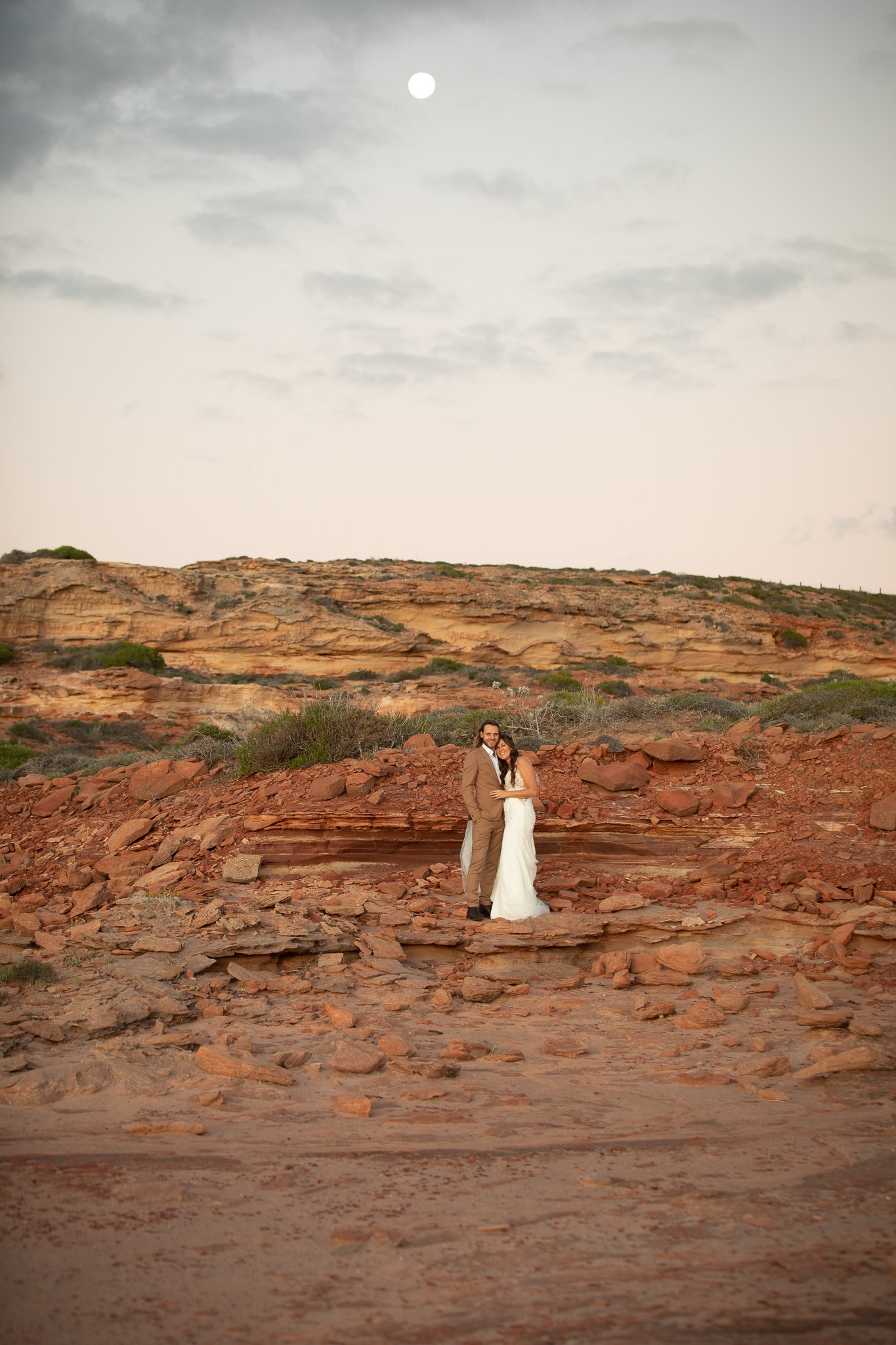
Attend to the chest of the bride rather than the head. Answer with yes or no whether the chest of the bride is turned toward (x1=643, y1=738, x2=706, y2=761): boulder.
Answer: no

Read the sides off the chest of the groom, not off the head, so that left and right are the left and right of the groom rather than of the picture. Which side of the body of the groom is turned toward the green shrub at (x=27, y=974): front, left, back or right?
right

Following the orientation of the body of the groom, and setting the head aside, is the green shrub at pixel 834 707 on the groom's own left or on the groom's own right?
on the groom's own left

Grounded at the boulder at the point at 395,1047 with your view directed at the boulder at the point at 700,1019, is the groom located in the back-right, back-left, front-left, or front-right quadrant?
front-left

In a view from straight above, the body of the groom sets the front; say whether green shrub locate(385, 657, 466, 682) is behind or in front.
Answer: behind

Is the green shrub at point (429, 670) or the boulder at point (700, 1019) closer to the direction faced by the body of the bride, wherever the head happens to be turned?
the boulder

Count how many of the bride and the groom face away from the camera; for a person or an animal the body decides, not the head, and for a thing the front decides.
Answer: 0

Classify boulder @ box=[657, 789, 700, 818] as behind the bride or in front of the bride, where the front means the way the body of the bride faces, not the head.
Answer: behind

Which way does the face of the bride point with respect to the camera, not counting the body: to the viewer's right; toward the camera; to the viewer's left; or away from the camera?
toward the camera

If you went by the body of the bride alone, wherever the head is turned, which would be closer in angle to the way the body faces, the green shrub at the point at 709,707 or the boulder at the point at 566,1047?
the boulder

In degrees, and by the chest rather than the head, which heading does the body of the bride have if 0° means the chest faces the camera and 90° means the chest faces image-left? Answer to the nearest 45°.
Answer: approximately 45°
